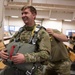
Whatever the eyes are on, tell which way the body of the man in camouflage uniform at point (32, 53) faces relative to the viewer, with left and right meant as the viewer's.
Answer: facing the viewer and to the left of the viewer

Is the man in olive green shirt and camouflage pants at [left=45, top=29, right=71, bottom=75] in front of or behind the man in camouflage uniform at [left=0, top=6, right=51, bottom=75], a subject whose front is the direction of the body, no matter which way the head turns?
behind
